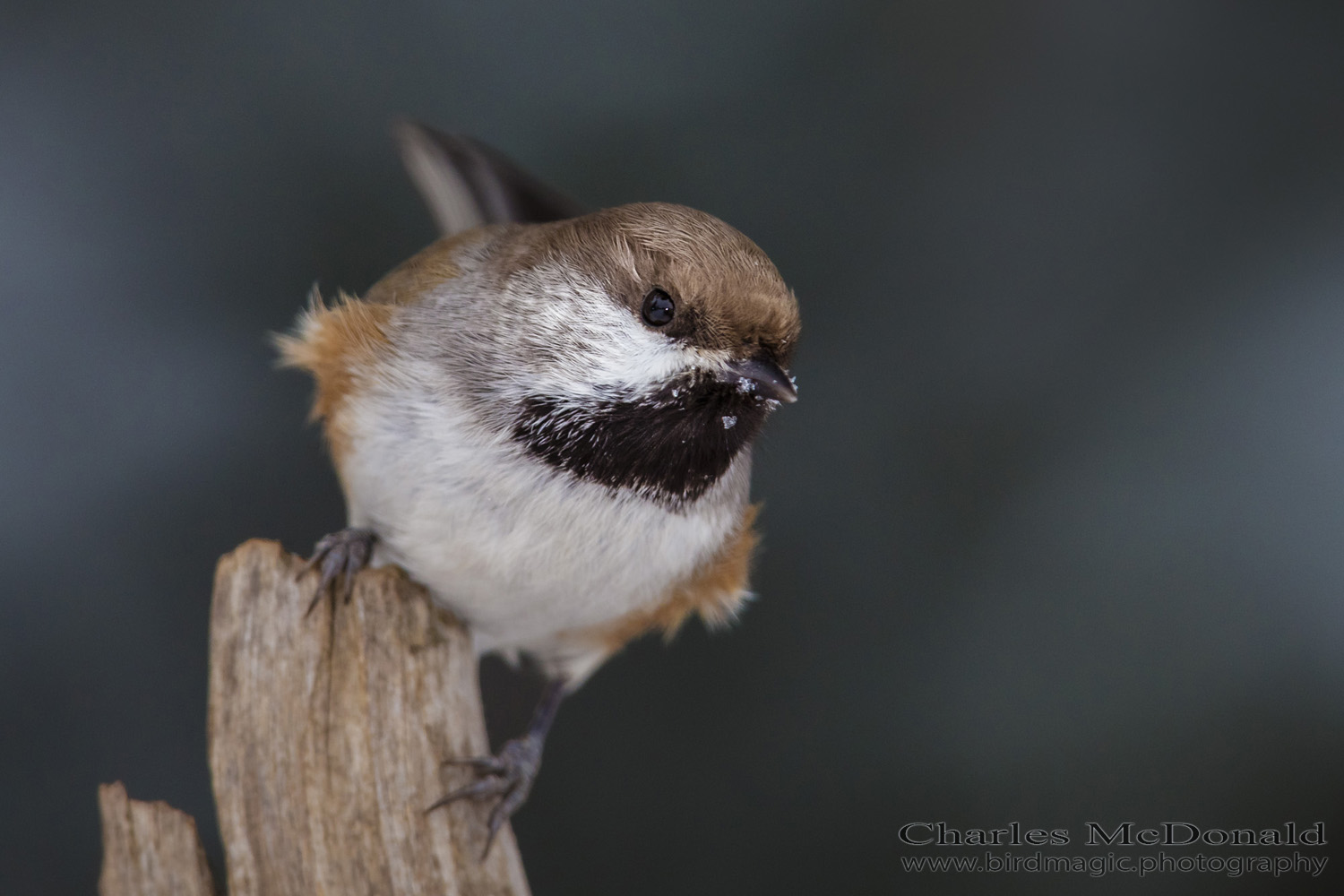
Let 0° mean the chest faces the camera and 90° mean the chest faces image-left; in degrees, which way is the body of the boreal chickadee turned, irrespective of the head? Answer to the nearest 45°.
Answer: approximately 315°
